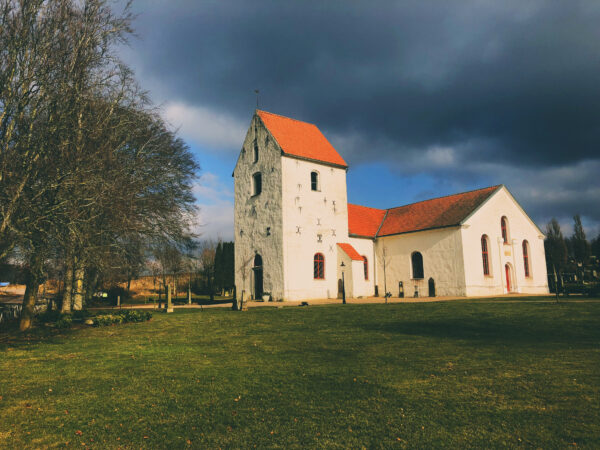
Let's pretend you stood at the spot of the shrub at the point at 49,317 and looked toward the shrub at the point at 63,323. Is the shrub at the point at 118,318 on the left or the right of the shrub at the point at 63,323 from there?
left

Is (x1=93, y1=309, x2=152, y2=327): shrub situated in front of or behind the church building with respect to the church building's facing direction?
in front

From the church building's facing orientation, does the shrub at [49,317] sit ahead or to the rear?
ahead
